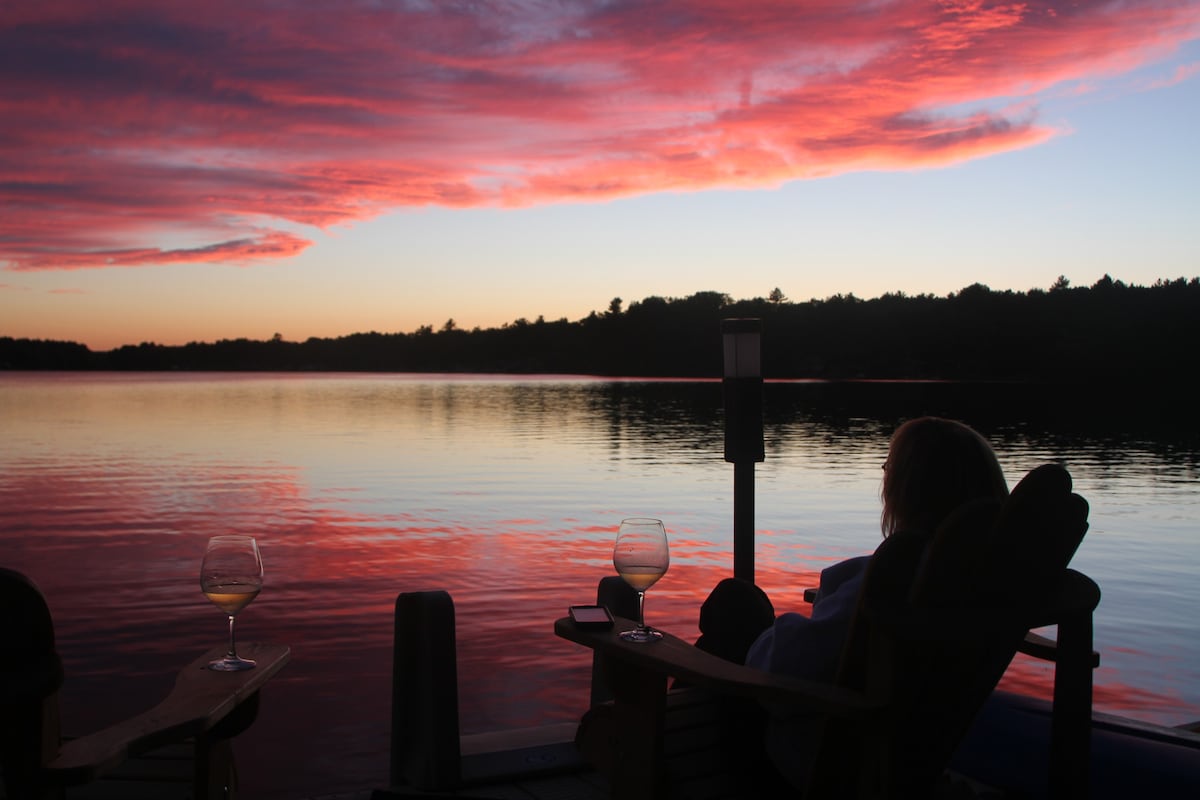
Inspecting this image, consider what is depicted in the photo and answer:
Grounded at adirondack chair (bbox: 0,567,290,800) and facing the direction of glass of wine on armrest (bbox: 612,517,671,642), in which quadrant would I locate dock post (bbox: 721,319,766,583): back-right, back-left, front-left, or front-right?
front-left

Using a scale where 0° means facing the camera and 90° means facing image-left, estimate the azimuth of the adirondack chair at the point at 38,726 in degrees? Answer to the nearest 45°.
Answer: approximately 225°

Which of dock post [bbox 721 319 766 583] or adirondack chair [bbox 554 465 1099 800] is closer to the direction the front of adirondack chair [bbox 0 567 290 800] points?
the dock post

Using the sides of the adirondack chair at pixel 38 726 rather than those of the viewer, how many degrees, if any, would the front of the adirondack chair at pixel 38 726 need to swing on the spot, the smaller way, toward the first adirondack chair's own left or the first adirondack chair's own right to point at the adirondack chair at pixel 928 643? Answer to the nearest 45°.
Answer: approximately 45° to the first adirondack chair's own right

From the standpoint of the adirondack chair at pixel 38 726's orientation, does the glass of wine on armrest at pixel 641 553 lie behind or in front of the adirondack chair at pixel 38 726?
in front
